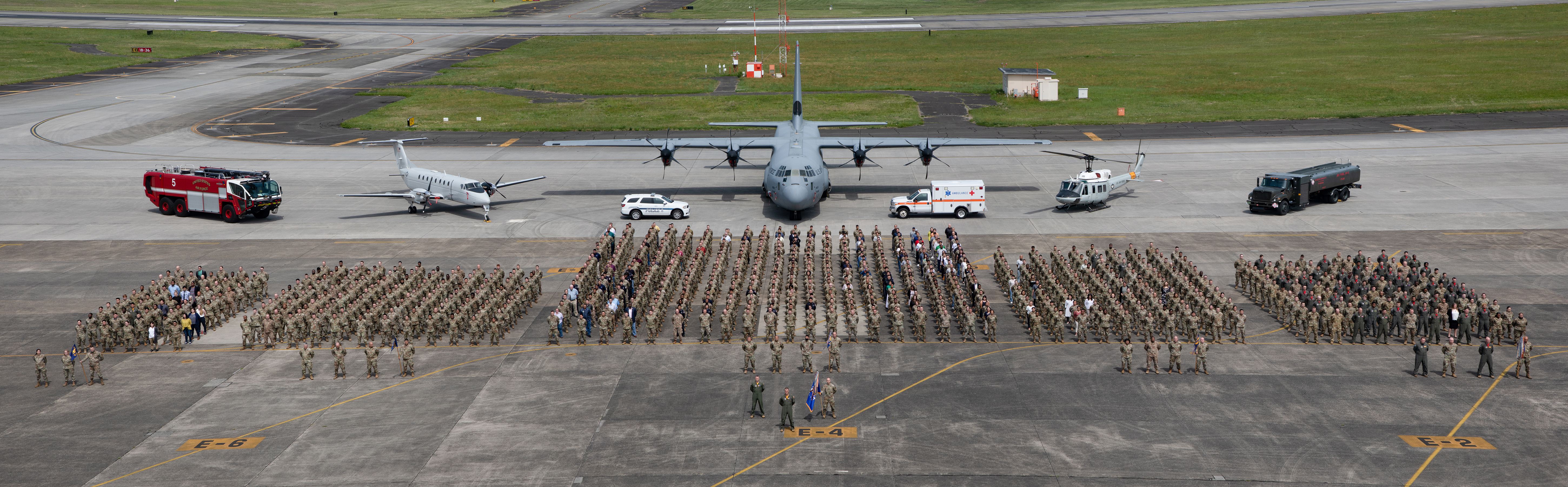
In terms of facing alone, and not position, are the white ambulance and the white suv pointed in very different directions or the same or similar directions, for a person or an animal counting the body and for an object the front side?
very different directions

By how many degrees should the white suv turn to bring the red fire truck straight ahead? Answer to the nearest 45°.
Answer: approximately 180°

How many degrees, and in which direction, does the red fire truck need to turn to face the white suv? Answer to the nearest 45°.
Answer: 0° — it already faces it

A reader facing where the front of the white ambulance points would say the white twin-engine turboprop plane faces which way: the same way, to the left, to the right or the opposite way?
the opposite way

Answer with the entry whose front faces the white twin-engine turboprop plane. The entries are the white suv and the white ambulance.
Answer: the white ambulance

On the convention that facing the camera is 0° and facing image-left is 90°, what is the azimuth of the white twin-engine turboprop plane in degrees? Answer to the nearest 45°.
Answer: approximately 315°

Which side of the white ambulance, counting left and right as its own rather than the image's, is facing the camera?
left

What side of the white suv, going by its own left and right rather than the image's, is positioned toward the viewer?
right

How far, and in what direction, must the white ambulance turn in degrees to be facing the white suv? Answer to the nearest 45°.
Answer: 0° — it already faces it

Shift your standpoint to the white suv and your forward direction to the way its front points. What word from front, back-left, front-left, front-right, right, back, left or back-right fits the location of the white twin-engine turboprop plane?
back
